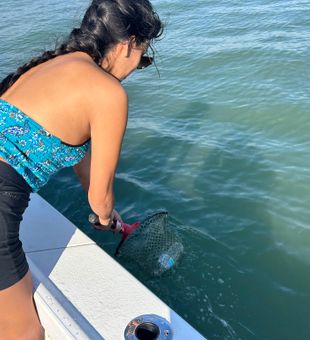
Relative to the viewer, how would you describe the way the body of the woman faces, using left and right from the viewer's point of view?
facing away from the viewer and to the right of the viewer

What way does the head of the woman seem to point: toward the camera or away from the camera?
away from the camera
